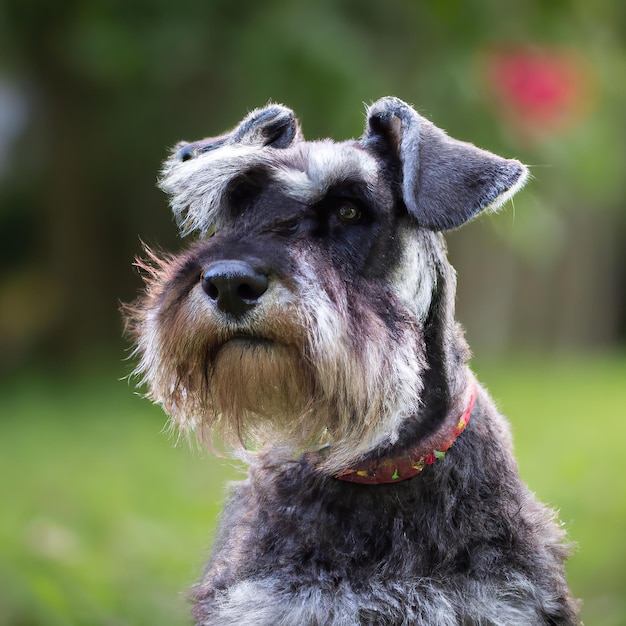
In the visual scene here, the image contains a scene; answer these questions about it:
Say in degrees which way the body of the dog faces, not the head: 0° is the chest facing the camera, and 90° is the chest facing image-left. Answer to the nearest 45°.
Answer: approximately 45°

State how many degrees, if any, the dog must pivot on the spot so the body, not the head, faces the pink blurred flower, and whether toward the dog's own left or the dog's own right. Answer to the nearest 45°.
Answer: approximately 135° to the dog's own right
